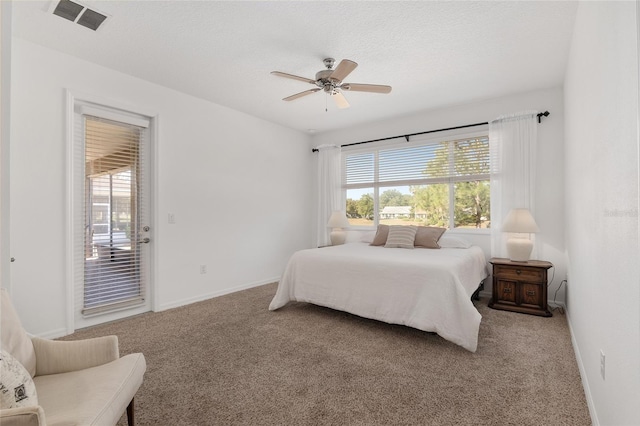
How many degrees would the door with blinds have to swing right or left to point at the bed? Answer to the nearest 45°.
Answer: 0° — it already faces it

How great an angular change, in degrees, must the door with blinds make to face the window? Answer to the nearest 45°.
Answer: approximately 45° to its left

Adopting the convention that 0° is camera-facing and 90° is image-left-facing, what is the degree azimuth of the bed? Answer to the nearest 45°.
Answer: approximately 45°

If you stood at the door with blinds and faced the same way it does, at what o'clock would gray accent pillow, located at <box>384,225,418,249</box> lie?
The gray accent pillow is roughly at 11 o'clock from the door with blinds.

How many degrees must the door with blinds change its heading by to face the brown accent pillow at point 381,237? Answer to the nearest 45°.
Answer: approximately 45° to its left

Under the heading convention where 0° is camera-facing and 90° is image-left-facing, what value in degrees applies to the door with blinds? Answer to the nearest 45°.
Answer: approximately 315°

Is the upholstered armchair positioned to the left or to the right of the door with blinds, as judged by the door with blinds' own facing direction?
on its right

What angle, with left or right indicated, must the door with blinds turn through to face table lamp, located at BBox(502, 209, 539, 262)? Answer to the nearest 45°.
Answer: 0° — it already faces it

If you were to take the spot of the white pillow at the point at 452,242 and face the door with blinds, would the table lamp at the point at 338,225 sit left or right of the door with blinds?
right
